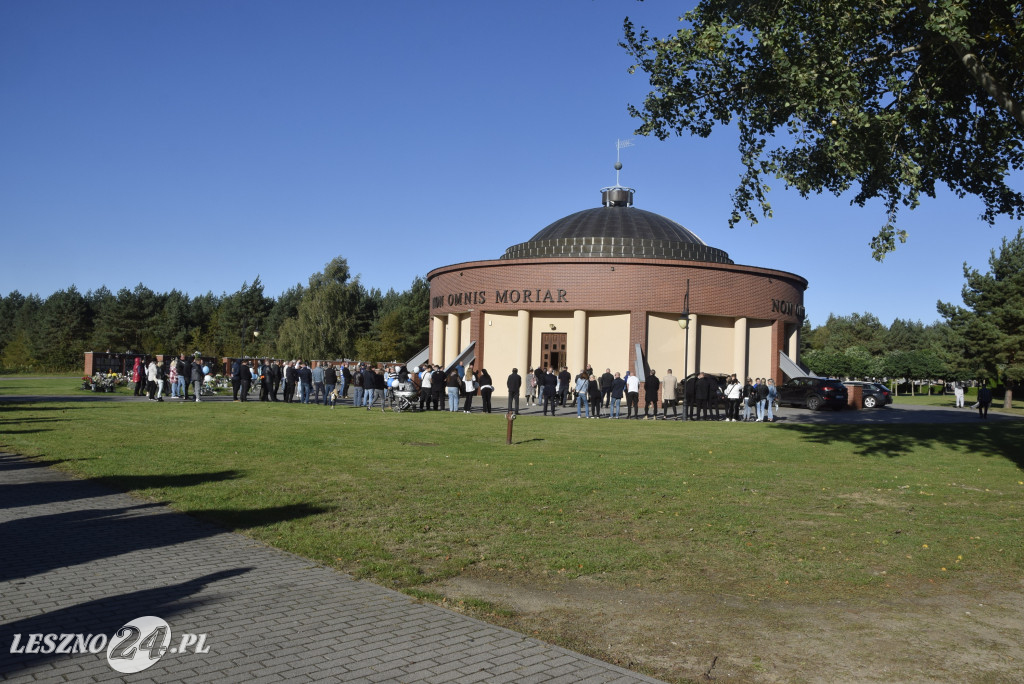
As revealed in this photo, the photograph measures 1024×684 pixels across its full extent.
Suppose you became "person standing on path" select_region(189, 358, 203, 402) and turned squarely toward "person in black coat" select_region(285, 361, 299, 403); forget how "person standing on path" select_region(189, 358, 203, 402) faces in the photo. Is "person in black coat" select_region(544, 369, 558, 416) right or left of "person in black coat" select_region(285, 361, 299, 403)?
right

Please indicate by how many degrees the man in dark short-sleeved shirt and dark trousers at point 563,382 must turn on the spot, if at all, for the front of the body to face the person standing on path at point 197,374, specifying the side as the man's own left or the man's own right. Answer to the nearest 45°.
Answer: approximately 90° to the man's own left

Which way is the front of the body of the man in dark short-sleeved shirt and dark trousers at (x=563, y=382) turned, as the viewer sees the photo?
away from the camera

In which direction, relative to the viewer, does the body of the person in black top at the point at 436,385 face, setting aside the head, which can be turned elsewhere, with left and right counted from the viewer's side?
facing away from the viewer

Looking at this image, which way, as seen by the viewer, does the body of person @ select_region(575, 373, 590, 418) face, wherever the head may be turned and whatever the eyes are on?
away from the camera

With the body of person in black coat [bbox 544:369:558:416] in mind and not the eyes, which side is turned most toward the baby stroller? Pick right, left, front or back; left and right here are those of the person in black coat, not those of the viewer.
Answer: left

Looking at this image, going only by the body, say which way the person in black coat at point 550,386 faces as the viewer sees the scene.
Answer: away from the camera

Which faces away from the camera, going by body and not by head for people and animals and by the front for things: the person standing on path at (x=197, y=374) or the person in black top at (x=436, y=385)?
the person in black top

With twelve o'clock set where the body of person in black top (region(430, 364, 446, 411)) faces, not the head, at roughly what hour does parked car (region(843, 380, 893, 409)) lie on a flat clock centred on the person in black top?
The parked car is roughly at 2 o'clock from the person in black top.

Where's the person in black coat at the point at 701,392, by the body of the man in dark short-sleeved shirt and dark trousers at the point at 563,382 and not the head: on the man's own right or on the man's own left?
on the man's own right

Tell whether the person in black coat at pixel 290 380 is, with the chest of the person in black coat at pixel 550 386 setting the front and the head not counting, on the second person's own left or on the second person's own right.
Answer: on the second person's own left

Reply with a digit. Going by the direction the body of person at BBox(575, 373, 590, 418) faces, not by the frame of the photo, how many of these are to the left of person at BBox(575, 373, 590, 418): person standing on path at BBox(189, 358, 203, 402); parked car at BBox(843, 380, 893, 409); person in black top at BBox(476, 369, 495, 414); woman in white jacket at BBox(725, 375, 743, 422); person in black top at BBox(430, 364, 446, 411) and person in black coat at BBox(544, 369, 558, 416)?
4

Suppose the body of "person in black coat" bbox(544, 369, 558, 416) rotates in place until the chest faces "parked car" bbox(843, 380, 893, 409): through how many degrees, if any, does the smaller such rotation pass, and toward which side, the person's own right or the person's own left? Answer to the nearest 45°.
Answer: approximately 45° to the person's own right
